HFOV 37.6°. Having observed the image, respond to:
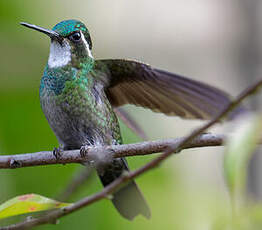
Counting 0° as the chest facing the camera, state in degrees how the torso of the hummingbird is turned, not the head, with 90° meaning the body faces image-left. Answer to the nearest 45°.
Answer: approximately 45°

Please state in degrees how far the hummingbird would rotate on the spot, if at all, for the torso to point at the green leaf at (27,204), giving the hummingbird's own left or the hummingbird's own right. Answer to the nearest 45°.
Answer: approximately 45° to the hummingbird's own right

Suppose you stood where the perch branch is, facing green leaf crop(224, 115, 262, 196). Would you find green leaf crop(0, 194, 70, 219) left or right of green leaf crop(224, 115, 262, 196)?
right
